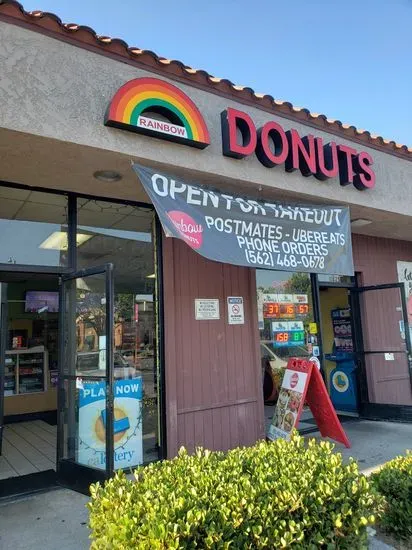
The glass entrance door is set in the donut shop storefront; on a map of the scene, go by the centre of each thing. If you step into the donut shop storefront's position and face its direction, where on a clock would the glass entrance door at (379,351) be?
The glass entrance door is roughly at 9 o'clock from the donut shop storefront.

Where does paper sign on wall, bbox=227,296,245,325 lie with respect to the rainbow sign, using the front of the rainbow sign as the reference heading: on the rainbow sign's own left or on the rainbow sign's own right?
on the rainbow sign's own left

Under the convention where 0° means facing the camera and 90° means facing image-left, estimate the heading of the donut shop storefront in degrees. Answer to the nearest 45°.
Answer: approximately 315°

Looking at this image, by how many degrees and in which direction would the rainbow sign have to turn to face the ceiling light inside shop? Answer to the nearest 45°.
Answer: approximately 180°

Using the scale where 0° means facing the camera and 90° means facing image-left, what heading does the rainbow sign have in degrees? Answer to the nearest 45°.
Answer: approximately 315°
